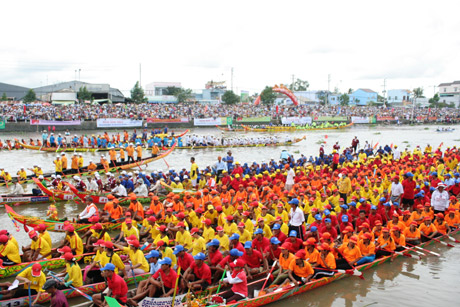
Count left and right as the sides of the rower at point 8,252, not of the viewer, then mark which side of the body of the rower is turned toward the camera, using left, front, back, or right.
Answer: left

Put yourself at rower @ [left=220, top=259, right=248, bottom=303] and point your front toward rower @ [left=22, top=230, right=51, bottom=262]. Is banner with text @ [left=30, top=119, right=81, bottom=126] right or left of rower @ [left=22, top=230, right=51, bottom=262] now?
right

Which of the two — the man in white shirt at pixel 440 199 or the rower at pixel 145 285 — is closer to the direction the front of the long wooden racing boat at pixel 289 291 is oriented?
the rower

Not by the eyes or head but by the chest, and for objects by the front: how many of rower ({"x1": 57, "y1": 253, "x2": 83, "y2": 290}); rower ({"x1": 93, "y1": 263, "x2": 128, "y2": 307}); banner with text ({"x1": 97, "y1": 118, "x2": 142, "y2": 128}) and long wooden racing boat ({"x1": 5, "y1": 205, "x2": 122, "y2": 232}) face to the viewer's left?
3

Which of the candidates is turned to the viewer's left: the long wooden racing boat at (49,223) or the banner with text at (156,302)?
the long wooden racing boat

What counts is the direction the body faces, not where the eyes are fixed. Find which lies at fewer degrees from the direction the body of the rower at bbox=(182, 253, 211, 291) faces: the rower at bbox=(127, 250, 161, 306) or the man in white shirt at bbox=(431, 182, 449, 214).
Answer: the rower

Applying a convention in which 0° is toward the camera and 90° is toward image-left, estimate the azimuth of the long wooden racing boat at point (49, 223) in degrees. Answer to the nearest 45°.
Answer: approximately 90°

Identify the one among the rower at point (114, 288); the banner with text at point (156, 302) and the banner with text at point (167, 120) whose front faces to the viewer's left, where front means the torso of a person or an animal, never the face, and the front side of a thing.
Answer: the rower

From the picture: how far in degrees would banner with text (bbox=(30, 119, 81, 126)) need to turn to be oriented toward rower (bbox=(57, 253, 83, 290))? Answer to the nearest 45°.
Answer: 0° — it already faces them

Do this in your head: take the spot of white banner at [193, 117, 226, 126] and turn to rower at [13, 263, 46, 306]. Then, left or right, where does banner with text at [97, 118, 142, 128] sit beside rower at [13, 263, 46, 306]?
right

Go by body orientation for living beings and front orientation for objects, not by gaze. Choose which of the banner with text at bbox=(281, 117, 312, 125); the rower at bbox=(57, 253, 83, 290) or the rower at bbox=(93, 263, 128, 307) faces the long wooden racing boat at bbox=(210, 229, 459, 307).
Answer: the banner with text

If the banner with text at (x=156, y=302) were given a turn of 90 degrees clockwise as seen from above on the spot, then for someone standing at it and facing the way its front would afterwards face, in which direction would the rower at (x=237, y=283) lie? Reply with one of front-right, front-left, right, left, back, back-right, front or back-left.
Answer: back

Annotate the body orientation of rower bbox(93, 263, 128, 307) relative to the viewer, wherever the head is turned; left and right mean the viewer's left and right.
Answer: facing to the left of the viewer

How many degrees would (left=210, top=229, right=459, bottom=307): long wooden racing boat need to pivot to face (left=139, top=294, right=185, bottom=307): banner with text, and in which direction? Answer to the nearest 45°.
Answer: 0° — it already faces it
